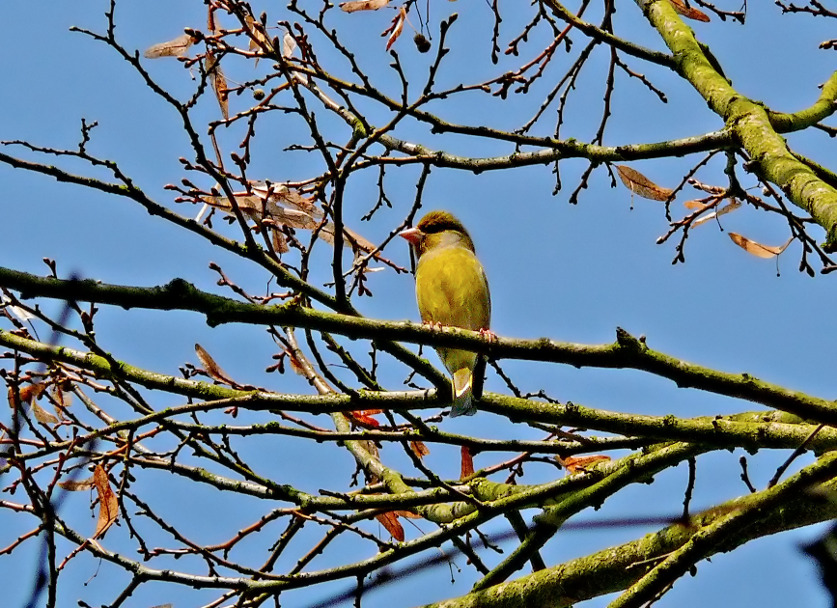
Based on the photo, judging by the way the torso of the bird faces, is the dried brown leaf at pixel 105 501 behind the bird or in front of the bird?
in front

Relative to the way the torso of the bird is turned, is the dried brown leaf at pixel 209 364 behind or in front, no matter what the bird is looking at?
in front

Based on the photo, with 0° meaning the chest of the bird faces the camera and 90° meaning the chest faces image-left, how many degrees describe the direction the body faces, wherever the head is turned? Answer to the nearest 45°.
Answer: approximately 45°

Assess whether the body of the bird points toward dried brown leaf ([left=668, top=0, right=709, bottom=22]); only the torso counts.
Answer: no

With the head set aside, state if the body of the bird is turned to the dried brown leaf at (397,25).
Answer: no

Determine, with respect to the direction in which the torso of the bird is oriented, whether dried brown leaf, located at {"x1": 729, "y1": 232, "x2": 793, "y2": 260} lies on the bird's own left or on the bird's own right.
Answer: on the bird's own left
